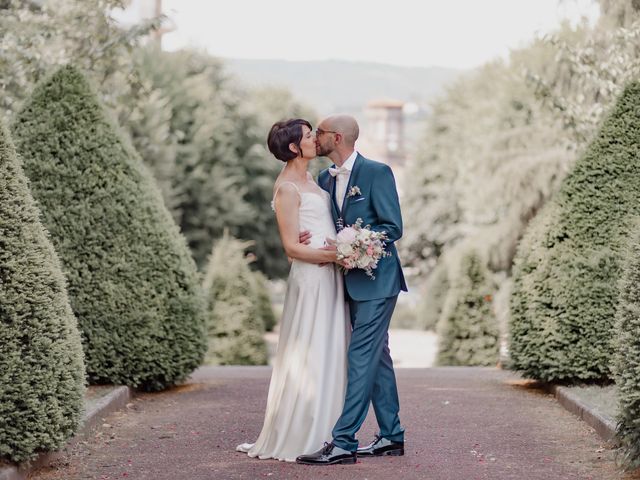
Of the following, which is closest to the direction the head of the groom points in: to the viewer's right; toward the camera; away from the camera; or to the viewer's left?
to the viewer's left

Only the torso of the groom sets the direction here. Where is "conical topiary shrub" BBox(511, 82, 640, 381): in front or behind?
behind

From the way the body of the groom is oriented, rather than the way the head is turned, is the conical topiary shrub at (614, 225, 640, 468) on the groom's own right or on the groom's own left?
on the groom's own left

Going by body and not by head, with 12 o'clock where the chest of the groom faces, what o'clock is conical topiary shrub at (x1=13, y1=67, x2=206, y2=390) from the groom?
The conical topiary shrub is roughly at 3 o'clock from the groom.

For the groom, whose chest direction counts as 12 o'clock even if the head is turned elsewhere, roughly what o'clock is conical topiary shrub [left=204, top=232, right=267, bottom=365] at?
The conical topiary shrub is roughly at 4 o'clock from the groom.

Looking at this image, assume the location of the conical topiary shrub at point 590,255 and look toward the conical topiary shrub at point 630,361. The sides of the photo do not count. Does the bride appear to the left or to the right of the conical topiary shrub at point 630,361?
right

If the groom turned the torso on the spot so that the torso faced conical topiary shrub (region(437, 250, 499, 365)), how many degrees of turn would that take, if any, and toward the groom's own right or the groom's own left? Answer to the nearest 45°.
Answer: approximately 135° to the groom's own right

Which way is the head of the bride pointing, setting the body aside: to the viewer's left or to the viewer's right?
to the viewer's right

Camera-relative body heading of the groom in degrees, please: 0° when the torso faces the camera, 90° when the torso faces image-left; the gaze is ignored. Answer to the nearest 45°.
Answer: approximately 45°

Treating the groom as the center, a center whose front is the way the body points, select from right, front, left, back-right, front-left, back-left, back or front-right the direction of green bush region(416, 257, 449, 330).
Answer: back-right
